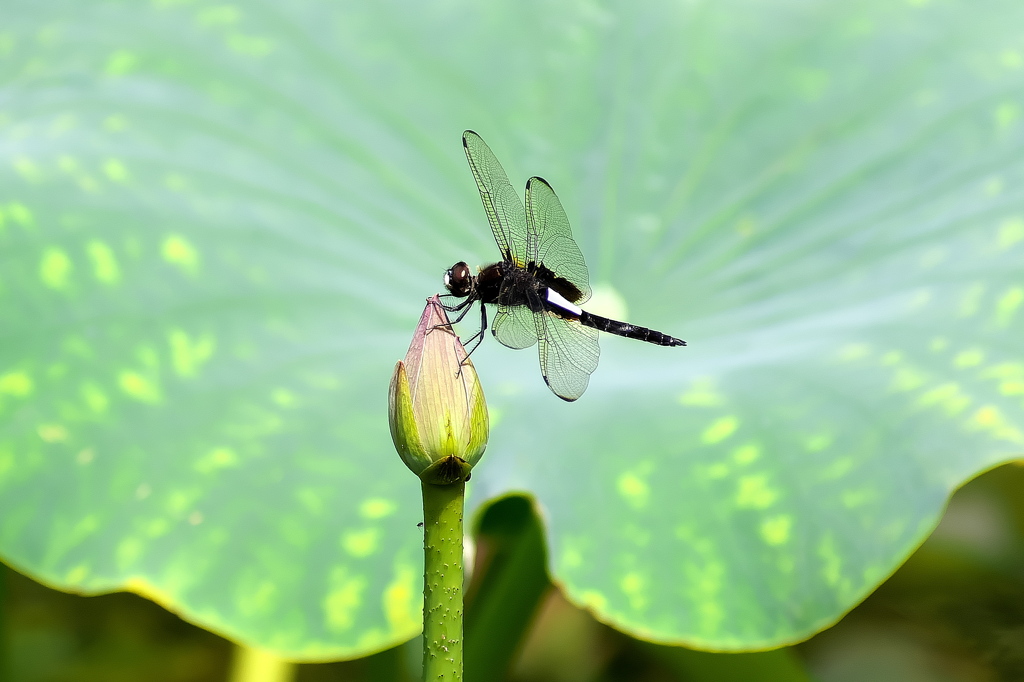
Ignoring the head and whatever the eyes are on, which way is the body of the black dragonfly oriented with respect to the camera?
to the viewer's left
